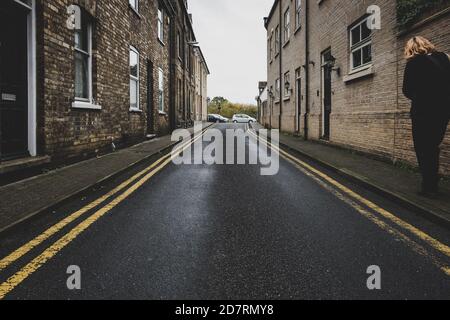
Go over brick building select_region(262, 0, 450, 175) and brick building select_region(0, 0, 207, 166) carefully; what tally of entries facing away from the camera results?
0

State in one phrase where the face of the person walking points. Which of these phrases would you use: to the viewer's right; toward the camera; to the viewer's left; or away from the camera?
away from the camera

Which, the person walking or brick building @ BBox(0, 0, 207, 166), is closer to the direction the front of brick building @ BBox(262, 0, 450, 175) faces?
the brick building

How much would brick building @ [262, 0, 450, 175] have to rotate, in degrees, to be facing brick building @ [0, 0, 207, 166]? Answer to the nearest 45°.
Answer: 0° — it already faces it

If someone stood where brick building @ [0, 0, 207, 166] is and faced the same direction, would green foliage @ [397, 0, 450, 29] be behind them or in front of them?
in front

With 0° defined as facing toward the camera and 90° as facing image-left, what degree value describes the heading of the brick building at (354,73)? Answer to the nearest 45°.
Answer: approximately 45°
